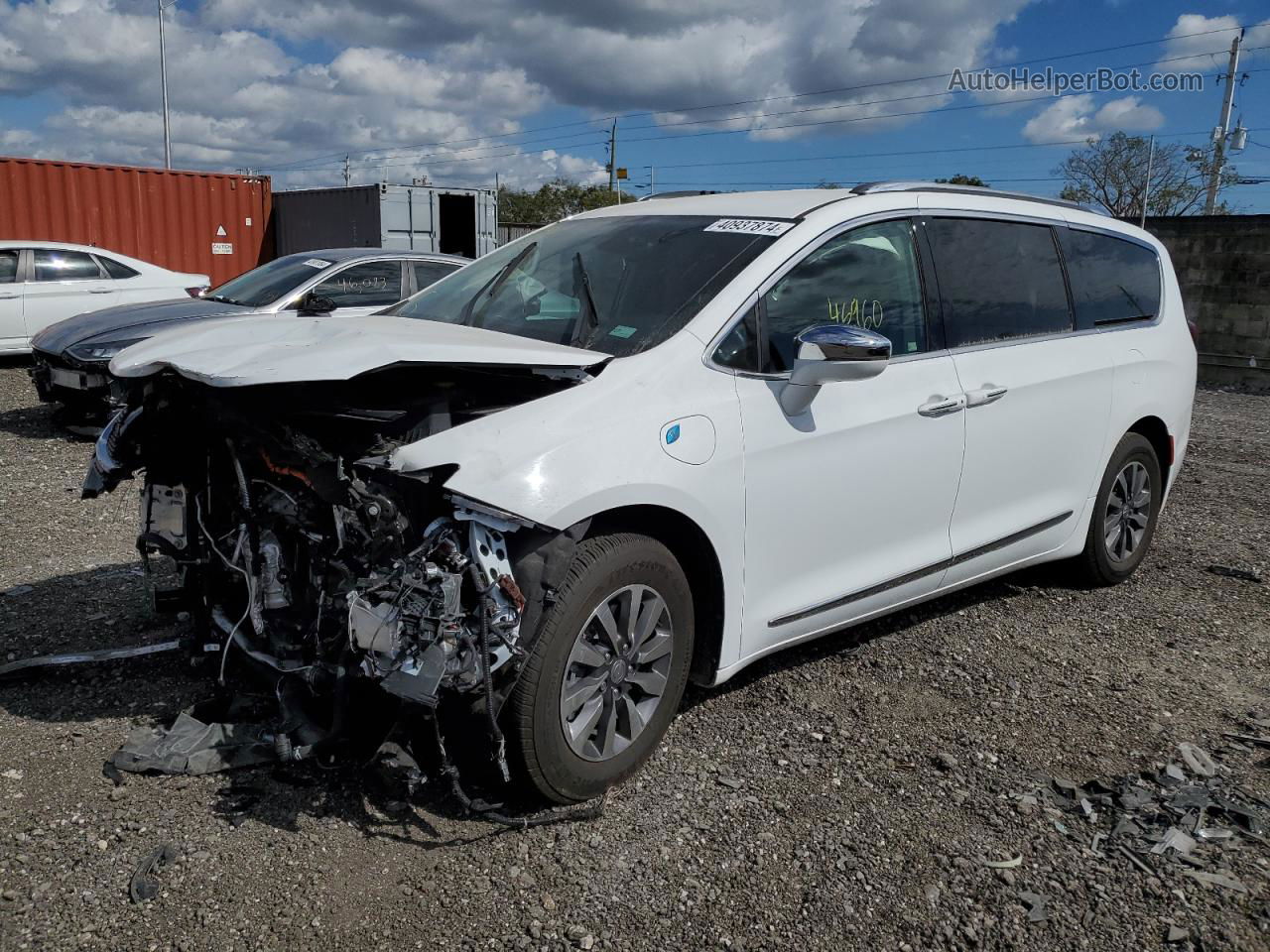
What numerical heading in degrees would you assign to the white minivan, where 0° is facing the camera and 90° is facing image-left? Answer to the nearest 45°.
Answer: approximately 45°

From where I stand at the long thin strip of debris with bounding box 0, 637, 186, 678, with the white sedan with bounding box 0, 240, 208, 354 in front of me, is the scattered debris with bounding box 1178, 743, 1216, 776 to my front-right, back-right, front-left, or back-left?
back-right

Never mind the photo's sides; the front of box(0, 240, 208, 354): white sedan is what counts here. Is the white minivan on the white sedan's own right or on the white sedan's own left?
on the white sedan's own left

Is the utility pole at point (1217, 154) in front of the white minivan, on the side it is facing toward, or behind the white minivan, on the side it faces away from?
behind

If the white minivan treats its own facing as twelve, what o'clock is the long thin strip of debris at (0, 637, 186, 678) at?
The long thin strip of debris is roughly at 2 o'clock from the white minivan.

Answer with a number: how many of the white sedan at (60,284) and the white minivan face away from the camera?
0

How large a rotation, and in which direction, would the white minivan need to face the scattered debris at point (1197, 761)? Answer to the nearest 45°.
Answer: approximately 135° to its left

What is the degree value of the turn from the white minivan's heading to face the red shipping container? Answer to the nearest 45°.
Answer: approximately 90° to its right

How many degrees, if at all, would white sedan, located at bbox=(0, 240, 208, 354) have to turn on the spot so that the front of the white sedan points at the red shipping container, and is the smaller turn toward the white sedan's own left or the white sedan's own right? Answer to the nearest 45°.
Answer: approximately 90° to the white sedan's own right

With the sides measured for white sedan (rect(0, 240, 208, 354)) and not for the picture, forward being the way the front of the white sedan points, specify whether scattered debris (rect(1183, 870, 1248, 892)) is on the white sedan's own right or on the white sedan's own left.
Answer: on the white sedan's own left

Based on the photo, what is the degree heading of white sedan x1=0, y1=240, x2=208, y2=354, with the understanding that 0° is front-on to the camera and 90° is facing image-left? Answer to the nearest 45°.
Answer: approximately 90°

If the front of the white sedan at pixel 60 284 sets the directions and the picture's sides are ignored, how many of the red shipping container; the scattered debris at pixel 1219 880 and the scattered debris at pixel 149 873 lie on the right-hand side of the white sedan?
1

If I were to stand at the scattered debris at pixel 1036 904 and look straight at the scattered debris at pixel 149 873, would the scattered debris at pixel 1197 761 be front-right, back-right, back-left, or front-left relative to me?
back-right
